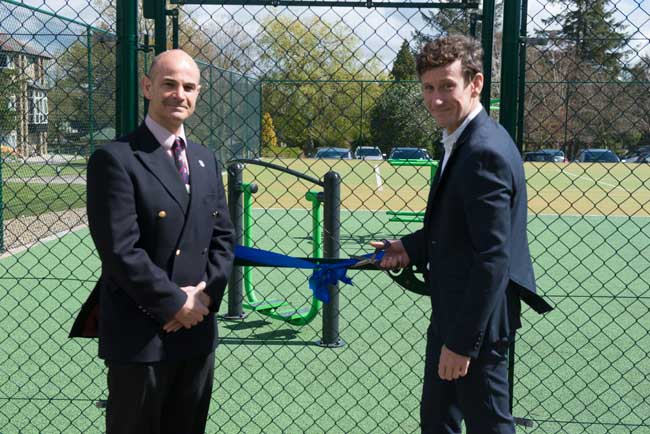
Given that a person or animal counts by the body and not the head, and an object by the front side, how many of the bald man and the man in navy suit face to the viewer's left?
1

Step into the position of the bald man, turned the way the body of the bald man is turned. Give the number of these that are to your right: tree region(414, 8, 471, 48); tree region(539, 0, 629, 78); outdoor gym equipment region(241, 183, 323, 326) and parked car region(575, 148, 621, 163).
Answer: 0

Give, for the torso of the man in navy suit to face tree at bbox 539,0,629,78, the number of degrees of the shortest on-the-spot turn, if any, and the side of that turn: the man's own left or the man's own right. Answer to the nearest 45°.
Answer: approximately 90° to the man's own right

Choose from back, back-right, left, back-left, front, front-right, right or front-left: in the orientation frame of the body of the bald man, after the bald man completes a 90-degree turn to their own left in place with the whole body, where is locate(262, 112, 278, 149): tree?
front-left

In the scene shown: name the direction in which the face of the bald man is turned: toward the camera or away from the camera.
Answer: toward the camera

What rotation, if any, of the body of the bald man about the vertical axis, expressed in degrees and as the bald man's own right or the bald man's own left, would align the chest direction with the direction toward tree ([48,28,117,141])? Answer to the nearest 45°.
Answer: approximately 135° to the bald man's own left

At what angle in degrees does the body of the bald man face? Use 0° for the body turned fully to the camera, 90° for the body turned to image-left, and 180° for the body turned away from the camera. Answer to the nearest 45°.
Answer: approximately 315°

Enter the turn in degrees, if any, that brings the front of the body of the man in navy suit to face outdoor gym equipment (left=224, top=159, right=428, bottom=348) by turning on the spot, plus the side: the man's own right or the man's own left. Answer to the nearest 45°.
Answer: approximately 90° to the man's own right

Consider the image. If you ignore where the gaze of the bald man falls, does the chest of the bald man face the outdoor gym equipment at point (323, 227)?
no

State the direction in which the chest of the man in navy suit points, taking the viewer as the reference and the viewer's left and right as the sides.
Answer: facing to the left of the viewer

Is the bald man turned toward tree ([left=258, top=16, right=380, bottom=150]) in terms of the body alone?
no

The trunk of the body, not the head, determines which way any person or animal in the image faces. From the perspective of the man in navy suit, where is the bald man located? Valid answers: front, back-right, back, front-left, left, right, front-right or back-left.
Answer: front

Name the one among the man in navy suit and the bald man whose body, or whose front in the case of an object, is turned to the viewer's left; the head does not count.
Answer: the man in navy suit

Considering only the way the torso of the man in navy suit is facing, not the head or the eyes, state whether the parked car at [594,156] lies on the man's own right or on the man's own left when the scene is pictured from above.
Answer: on the man's own right

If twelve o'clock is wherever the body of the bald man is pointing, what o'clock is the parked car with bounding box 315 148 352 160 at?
The parked car is roughly at 8 o'clock from the bald man.
